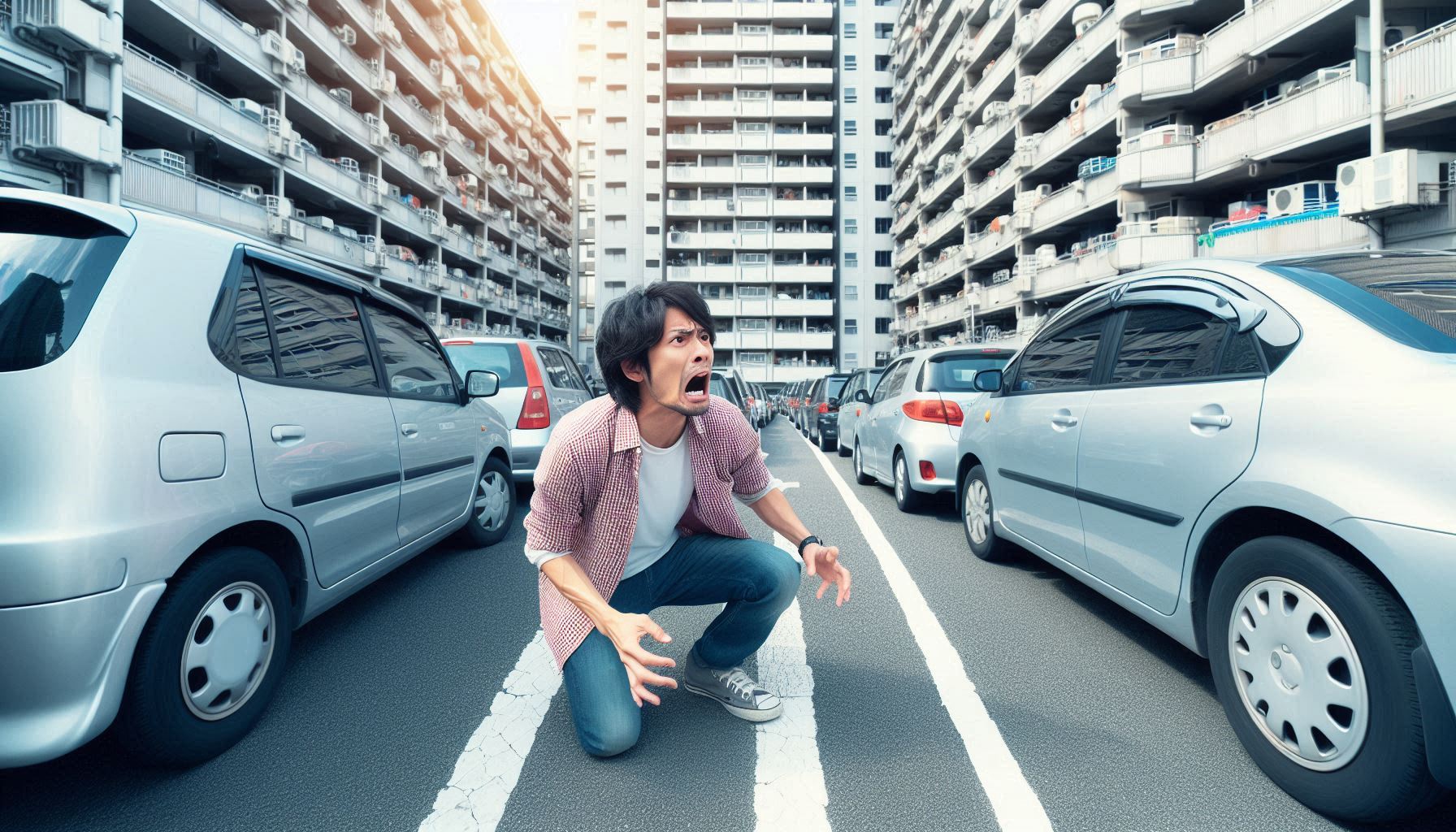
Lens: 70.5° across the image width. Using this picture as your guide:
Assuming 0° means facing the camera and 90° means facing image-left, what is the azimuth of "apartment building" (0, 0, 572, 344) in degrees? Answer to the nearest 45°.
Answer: approximately 315°

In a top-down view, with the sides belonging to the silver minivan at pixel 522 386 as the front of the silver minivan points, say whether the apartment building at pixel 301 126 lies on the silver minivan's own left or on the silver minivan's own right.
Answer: on the silver minivan's own left

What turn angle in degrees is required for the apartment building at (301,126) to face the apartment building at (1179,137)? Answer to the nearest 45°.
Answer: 0° — it already faces it

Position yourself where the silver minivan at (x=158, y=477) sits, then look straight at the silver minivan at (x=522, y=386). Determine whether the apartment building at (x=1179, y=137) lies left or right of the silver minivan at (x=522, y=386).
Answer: right

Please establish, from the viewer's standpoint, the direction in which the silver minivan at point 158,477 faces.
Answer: facing away from the viewer and to the right of the viewer

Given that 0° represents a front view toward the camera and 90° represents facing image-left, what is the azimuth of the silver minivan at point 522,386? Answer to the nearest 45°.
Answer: approximately 225°
